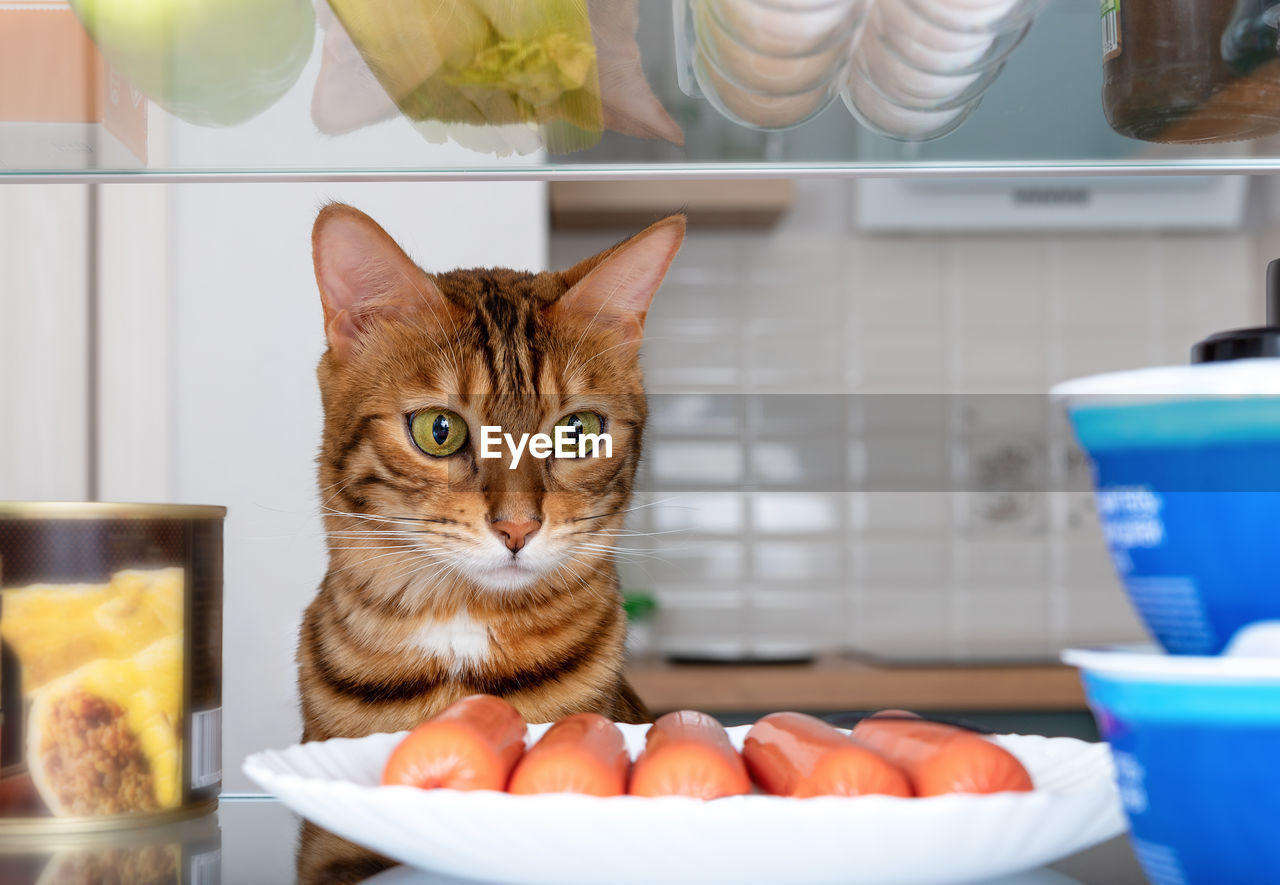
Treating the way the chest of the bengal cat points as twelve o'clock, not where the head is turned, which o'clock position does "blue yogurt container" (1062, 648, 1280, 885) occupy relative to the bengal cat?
The blue yogurt container is roughly at 11 o'clock from the bengal cat.

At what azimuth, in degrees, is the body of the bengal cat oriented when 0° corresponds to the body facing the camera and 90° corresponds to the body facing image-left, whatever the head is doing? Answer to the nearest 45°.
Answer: approximately 0°
